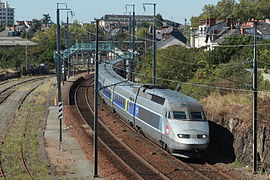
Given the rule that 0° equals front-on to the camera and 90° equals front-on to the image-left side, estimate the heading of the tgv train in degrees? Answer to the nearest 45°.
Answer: approximately 315°
